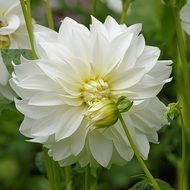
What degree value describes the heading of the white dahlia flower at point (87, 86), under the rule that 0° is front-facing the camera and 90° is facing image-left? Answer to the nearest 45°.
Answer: approximately 0°
